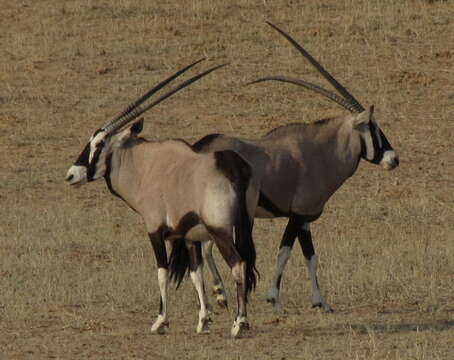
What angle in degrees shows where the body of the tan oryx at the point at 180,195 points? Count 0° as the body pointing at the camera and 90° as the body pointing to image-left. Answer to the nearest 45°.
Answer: approximately 135°

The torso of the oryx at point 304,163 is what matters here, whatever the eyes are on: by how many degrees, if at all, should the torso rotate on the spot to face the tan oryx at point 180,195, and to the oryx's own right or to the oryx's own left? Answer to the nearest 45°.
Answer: approximately 135° to the oryx's own right

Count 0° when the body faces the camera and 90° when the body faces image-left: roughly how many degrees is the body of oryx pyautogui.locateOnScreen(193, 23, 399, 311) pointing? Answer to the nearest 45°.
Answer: approximately 270°

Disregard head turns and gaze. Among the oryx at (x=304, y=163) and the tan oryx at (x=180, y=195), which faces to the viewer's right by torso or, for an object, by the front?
the oryx

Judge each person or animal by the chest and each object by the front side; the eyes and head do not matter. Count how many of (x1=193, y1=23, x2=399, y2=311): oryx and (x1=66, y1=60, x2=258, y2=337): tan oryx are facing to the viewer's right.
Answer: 1
